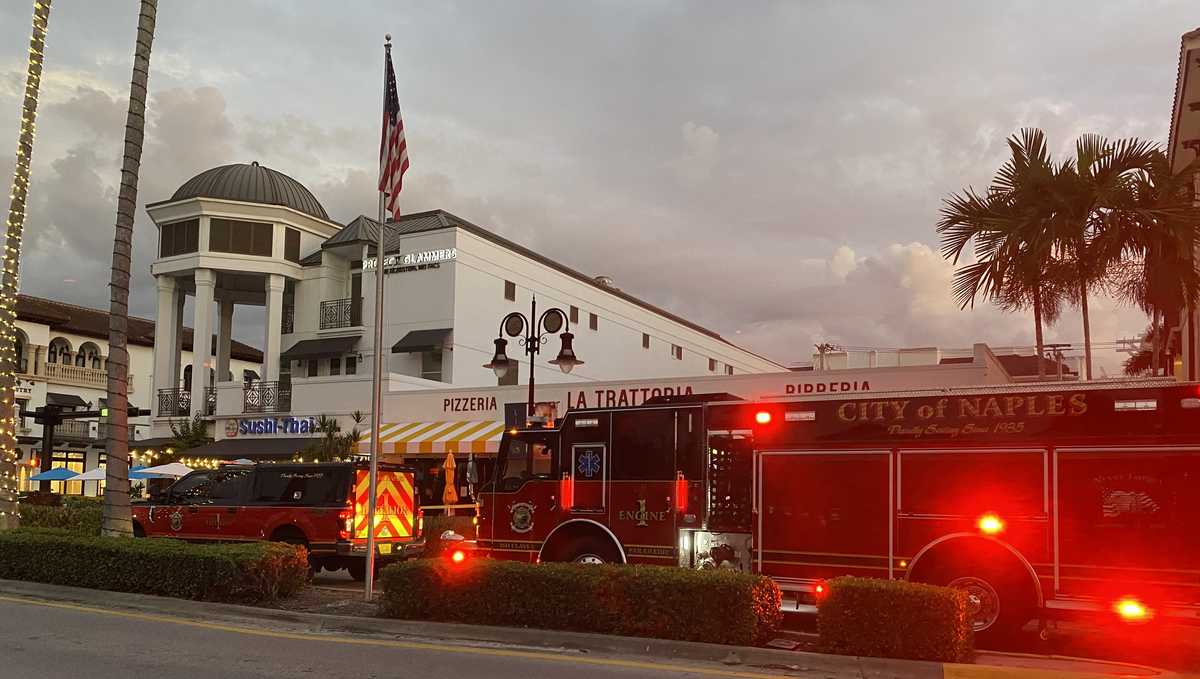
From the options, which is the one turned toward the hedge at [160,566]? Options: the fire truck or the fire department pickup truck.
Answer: the fire truck

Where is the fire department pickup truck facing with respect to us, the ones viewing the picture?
facing away from the viewer and to the left of the viewer

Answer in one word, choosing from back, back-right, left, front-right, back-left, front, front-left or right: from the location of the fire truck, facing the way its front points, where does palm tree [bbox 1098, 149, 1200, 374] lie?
back-right

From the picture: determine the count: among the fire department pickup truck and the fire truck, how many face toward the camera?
0

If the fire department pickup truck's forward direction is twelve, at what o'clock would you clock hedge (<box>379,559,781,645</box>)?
The hedge is roughly at 7 o'clock from the fire department pickup truck.

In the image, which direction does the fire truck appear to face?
to the viewer's left

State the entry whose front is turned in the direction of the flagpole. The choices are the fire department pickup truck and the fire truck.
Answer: the fire truck

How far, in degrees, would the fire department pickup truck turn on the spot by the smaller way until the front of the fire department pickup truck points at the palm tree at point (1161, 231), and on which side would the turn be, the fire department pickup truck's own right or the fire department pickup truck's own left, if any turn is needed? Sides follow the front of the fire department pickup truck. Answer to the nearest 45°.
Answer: approximately 180°

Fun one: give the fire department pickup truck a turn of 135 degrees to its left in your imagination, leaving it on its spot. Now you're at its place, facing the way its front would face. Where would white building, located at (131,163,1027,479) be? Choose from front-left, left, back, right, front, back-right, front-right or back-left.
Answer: back

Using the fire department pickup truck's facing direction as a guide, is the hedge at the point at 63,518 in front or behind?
in front

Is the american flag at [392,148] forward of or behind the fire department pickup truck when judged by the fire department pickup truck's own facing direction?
behind

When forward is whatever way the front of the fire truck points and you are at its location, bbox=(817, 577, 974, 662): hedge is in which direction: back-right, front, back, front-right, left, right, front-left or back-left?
left
